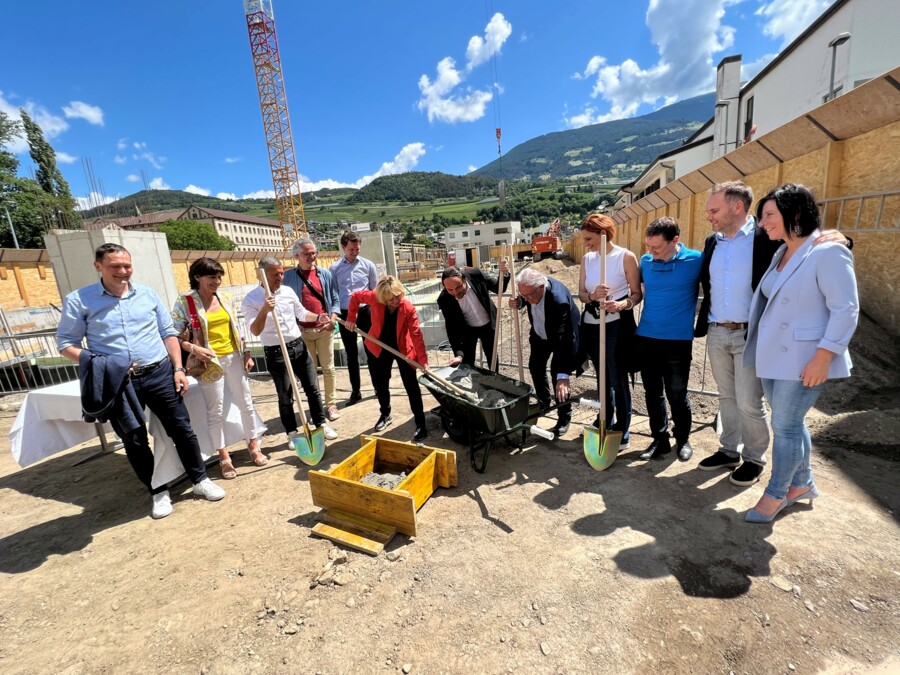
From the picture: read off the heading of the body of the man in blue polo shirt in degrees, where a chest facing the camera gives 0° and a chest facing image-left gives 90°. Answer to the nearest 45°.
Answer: approximately 45°

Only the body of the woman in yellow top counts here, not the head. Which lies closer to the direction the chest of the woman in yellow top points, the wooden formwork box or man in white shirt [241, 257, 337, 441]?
the wooden formwork box

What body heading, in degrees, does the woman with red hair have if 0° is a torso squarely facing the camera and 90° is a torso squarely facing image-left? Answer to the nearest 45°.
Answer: approximately 45°

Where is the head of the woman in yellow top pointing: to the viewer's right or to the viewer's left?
to the viewer's right

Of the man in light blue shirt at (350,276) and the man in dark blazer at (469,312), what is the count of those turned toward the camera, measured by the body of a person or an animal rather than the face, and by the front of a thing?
2

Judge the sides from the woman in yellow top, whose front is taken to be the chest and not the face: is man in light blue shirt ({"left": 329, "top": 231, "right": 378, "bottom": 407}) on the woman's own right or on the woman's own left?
on the woman's own left

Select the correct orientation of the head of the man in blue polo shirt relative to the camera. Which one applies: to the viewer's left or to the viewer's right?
to the viewer's left

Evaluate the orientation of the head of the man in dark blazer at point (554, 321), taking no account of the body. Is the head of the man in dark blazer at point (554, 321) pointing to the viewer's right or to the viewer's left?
to the viewer's left

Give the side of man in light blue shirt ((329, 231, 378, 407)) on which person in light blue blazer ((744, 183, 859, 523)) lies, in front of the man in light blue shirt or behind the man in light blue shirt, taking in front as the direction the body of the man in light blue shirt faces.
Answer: in front

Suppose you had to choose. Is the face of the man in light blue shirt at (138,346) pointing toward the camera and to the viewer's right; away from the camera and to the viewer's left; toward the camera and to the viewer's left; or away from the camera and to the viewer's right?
toward the camera and to the viewer's right

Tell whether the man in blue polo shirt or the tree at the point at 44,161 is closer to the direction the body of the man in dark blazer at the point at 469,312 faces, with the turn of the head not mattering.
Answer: the man in blue polo shirt

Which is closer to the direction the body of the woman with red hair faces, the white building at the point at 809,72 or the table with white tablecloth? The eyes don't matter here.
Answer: the table with white tablecloth
